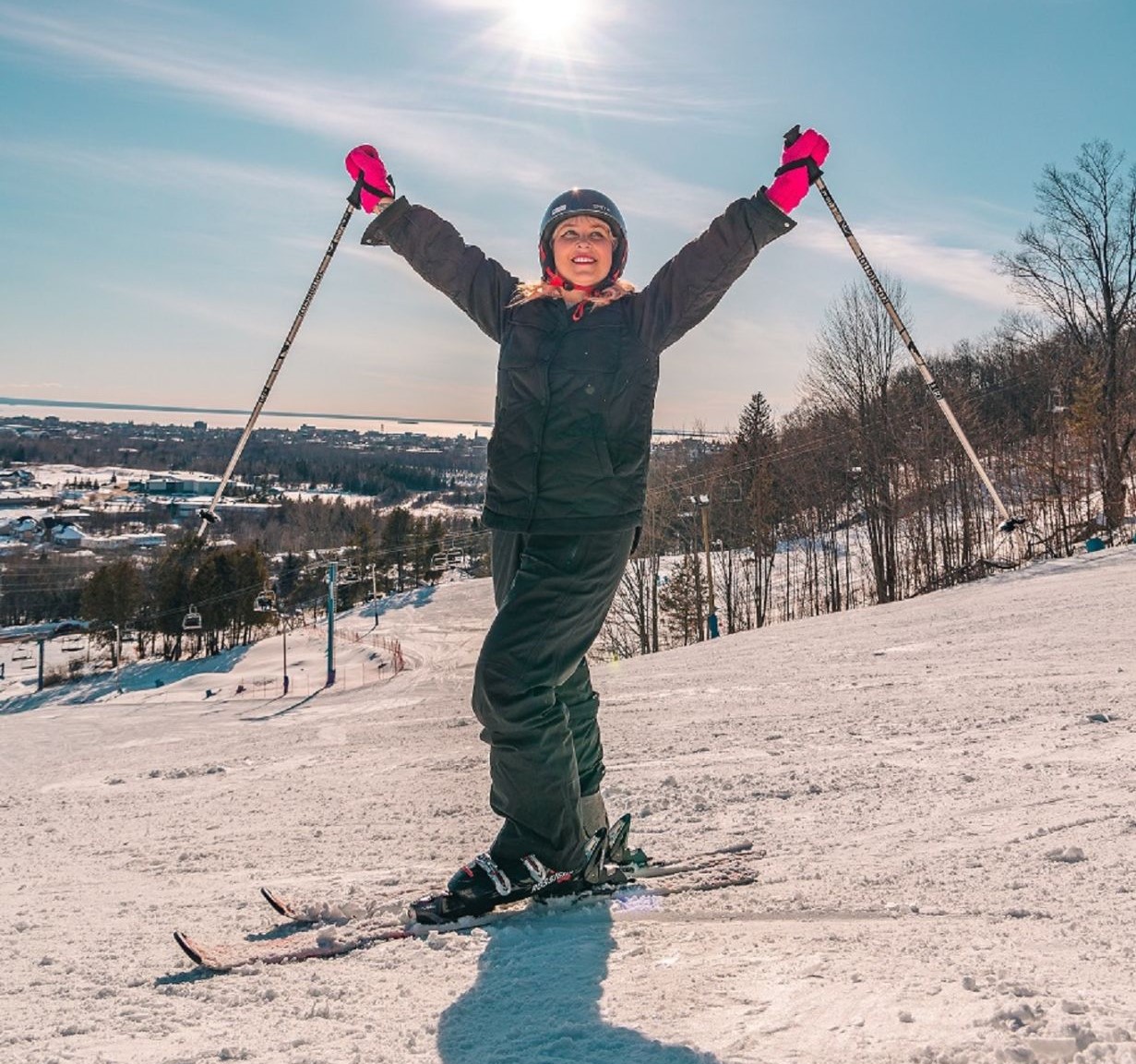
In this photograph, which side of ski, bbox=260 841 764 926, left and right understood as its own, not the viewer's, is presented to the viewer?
left

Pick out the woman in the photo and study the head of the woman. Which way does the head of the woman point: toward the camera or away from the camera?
toward the camera

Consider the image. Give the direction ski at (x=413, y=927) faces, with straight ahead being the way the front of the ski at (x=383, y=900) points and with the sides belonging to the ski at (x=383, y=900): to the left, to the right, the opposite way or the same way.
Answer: the same way

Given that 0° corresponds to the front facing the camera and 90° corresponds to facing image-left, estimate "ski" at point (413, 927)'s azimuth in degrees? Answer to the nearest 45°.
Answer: approximately 90°

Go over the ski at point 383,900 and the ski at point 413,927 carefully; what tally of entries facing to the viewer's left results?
2
